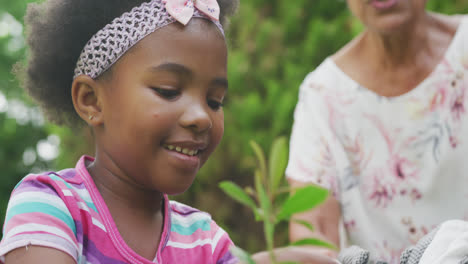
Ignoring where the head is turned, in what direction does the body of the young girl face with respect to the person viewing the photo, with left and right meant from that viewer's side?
facing the viewer and to the right of the viewer

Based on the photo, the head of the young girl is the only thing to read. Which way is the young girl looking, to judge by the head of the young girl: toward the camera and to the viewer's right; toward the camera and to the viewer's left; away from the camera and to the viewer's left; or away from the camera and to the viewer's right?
toward the camera and to the viewer's right
